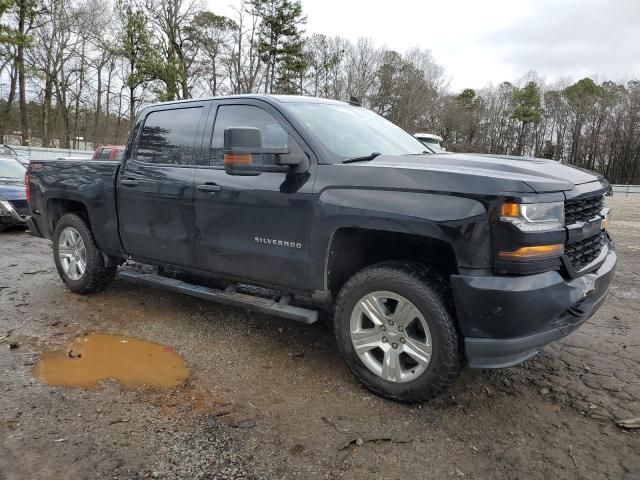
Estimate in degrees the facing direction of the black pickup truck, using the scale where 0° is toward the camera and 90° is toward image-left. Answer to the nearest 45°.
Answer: approximately 315°
